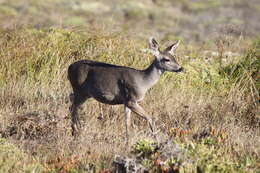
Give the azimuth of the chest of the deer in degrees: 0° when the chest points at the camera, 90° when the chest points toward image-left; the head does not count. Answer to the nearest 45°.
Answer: approximately 270°
